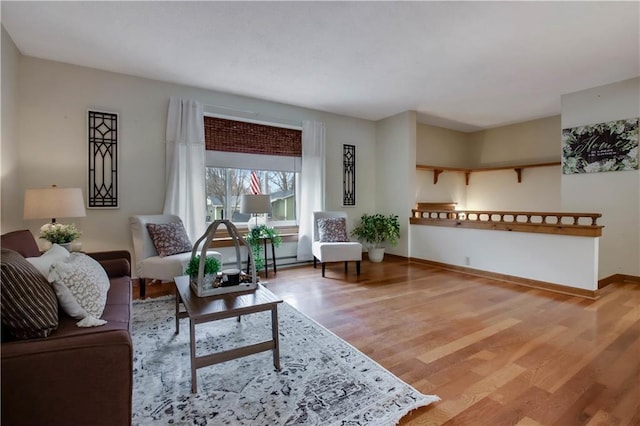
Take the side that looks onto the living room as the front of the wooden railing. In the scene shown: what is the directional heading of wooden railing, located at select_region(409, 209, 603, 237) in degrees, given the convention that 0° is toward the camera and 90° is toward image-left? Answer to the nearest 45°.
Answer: approximately 45°

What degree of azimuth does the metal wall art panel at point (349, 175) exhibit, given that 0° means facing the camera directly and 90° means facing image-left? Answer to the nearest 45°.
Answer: approximately 315°

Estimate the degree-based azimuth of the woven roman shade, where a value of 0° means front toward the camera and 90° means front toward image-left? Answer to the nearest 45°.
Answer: approximately 315°

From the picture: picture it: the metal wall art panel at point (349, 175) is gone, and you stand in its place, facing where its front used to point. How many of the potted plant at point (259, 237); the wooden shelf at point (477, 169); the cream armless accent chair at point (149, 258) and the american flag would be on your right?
3

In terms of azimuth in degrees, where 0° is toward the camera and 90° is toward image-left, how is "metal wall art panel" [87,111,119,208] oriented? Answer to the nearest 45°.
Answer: approximately 315°

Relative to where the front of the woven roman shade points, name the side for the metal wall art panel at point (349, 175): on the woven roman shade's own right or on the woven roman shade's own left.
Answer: on the woven roman shade's own left

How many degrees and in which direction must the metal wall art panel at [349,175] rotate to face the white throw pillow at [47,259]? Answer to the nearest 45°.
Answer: approximately 90° to its right
